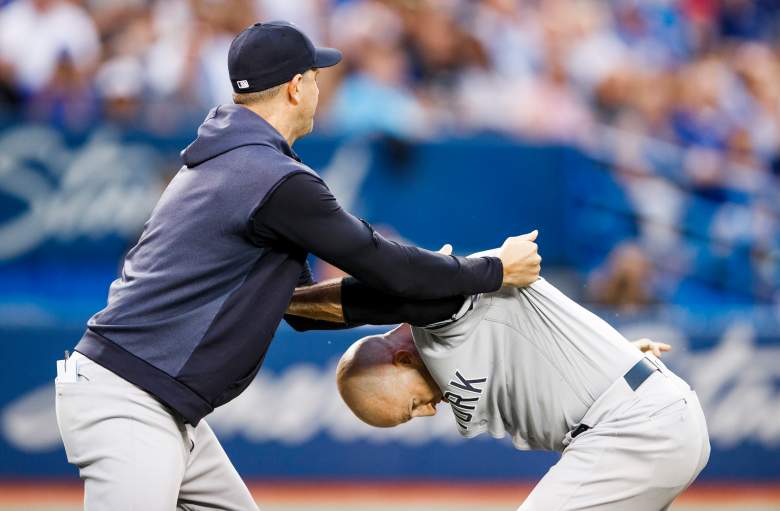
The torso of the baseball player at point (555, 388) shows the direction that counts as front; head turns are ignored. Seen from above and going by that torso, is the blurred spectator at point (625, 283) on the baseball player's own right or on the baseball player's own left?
on the baseball player's own right

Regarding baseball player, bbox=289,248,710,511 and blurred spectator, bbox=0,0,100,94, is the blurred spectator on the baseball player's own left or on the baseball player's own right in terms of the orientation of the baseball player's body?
on the baseball player's own right

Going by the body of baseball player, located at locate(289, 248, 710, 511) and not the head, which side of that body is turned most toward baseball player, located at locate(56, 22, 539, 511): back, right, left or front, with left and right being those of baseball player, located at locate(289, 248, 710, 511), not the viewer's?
front

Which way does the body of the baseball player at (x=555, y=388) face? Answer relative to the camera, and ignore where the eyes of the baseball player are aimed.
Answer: to the viewer's left

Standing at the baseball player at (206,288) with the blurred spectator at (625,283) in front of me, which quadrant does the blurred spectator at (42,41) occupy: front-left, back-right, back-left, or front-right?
front-left

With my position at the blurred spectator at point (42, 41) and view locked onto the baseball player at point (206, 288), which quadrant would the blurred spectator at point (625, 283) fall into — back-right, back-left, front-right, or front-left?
front-left

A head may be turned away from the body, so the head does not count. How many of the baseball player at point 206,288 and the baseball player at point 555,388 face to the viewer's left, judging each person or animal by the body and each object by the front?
1

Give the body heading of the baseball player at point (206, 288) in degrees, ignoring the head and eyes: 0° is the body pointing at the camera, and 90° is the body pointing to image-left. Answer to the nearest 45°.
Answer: approximately 225°

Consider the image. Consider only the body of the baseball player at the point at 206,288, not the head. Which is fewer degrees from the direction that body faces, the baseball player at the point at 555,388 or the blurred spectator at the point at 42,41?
the baseball player

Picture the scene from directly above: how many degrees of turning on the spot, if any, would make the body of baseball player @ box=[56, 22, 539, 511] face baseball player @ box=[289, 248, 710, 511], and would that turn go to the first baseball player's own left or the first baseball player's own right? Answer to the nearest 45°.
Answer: approximately 45° to the first baseball player's own right
